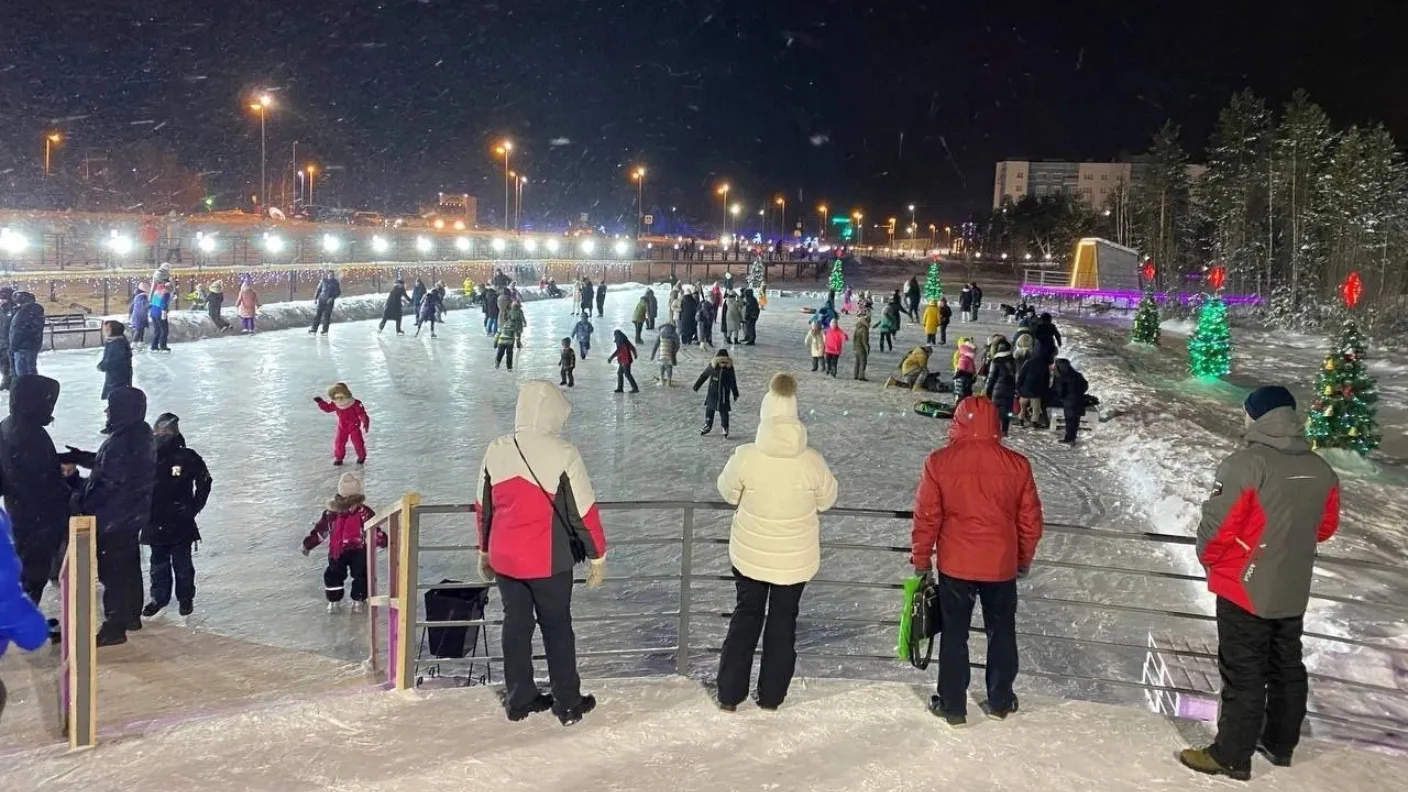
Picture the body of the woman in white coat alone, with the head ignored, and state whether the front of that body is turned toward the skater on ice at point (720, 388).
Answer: yes

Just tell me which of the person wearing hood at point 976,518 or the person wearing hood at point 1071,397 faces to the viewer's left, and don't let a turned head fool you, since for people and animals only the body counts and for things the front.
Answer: the person wearing hood at point 1071,397

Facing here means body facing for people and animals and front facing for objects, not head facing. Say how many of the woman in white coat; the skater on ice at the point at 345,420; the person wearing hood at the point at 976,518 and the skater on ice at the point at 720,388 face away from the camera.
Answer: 2

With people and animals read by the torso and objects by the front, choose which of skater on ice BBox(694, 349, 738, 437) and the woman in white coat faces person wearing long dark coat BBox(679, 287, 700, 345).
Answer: the woman in white coat

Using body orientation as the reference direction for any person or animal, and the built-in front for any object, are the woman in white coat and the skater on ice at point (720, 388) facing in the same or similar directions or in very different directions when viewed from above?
very different directions

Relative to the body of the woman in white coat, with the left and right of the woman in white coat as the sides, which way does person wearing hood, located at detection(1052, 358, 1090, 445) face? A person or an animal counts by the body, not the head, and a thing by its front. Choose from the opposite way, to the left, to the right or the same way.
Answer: to the left

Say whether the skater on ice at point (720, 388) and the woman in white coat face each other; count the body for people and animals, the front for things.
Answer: yes

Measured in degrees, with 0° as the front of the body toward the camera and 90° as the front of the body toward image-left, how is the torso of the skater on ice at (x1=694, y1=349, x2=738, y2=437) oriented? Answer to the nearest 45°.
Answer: approximately 0°

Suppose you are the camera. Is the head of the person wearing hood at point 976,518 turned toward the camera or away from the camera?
away from the camera

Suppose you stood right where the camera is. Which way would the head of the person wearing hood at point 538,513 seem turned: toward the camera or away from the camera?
away from the camera

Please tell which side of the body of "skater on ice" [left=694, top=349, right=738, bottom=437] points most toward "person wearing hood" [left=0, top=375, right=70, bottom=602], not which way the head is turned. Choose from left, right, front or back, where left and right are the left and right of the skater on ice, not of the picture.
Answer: front

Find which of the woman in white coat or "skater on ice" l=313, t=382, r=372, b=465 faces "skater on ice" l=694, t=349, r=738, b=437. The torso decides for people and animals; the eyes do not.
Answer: the woman in white coat

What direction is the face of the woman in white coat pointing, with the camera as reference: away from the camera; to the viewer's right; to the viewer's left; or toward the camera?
away from the camera

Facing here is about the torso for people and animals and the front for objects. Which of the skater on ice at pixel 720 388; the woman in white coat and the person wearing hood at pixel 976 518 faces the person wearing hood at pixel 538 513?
the skater on ice

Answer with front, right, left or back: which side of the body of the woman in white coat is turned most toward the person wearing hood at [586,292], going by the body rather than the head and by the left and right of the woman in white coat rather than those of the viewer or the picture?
front
